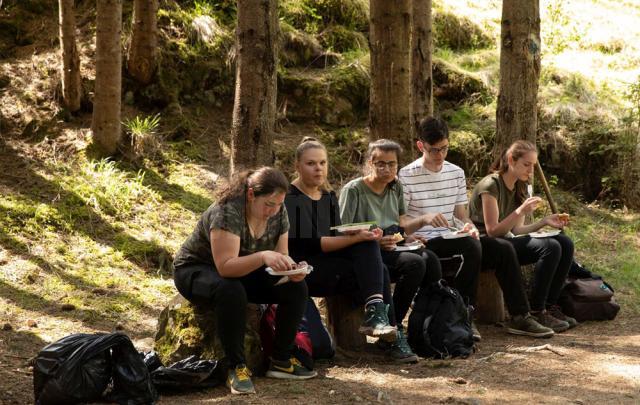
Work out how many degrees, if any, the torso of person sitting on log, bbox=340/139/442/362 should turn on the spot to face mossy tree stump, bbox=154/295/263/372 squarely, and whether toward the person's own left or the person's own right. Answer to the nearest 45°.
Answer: approximately 90° to the person's own right

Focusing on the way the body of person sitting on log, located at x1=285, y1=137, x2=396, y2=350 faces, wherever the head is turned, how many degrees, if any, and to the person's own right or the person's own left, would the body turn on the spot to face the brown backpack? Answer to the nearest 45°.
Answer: approximately 90° to the person's own left

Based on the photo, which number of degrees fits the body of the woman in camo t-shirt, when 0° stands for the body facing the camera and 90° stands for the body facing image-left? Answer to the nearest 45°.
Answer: approximately 315°

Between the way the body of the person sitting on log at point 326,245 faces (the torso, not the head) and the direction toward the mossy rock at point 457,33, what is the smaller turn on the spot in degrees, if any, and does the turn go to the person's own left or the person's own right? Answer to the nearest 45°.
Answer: approximately 135° to the person's own left

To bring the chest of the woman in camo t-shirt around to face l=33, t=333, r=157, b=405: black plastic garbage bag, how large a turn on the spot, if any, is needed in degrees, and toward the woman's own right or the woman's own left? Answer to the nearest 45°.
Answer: approximately 90° to the woman's own right

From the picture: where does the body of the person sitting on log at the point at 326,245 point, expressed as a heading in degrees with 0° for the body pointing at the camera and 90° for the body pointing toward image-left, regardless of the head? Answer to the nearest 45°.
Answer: approximately 315°

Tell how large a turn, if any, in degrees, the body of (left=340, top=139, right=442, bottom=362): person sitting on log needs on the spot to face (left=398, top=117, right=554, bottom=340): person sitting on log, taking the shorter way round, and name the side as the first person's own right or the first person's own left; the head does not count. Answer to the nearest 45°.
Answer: approximately 90° to the first person's own left

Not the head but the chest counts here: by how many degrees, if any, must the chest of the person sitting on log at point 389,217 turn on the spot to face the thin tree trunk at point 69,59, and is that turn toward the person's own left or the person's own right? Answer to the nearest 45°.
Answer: approximately 180°

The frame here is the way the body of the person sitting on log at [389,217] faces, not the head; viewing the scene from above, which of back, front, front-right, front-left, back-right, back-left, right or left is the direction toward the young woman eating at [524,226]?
left

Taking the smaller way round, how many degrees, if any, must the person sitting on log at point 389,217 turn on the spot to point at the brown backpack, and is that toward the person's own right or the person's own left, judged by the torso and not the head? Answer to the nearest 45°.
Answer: approximately 90° to the person's own left

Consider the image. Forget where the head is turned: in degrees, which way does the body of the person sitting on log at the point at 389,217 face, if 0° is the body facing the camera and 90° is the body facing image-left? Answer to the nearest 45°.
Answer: approximately 315°
